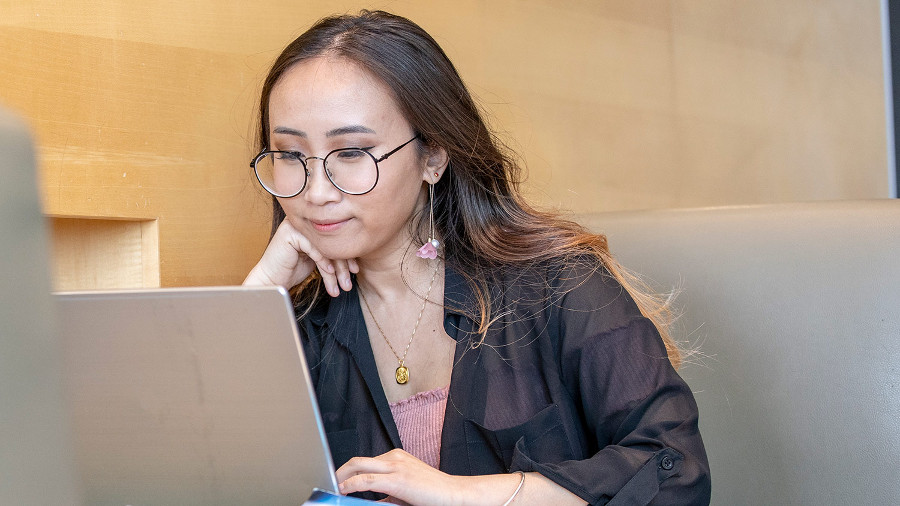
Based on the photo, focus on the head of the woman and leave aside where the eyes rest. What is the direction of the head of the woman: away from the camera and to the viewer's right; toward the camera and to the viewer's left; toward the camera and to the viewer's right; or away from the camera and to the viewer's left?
toward the camera and to the viewer's left
